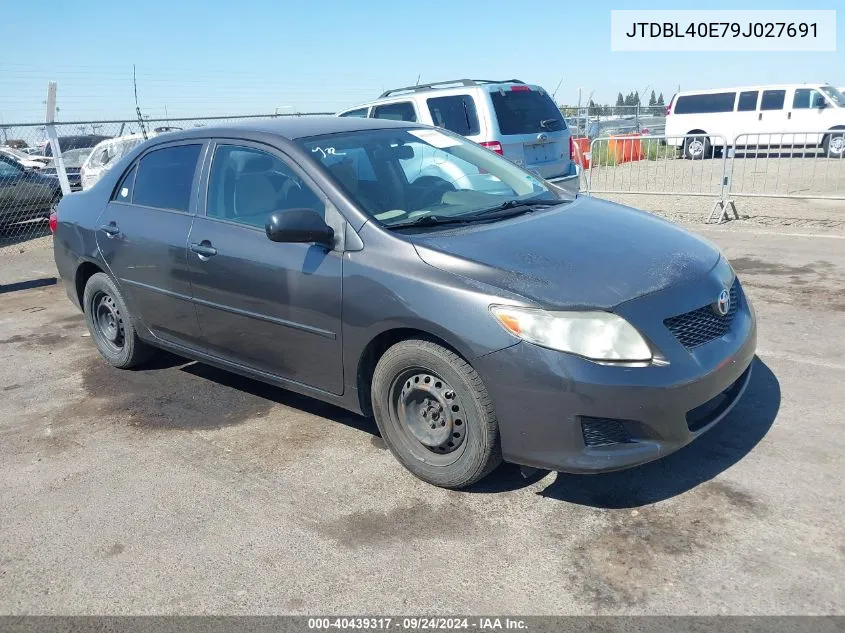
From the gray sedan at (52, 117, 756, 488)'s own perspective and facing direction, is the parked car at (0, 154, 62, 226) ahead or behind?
behind

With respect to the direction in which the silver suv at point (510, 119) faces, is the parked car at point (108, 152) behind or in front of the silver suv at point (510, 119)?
in front

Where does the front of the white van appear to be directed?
to the viewer's right

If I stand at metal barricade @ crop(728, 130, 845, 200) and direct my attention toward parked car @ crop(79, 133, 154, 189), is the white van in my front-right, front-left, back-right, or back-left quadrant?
back-right

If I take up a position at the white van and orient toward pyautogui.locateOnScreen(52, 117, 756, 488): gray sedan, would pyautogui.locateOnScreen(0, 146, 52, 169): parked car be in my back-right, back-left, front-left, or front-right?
front-right

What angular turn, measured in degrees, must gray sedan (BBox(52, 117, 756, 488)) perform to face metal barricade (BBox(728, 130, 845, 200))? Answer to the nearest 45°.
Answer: approximately 90° to its left

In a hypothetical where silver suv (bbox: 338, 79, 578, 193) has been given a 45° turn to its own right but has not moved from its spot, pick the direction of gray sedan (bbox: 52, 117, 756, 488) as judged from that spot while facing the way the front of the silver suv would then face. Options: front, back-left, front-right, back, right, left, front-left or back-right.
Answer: back

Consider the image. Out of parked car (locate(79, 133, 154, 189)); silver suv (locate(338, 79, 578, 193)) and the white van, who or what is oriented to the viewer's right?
the white van

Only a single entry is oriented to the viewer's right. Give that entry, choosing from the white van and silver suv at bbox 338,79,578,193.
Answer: the white van

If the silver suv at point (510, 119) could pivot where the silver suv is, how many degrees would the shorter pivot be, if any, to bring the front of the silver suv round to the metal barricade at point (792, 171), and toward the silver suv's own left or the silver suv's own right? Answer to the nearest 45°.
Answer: approximately 90° to the silver suv's own right
